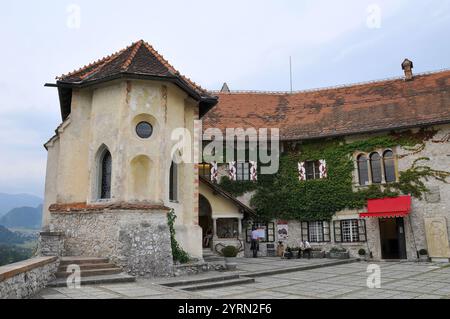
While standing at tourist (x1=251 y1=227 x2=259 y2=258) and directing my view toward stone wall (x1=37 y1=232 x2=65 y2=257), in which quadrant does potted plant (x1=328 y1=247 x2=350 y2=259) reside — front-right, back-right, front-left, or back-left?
back-left

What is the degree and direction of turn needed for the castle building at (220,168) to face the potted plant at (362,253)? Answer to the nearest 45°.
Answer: approximately 90° to its left

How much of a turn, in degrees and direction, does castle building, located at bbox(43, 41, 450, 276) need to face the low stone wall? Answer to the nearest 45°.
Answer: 0° — it already faces it

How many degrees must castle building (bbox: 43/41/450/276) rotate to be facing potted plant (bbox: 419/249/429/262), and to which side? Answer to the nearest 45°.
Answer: approximately 90° to its left

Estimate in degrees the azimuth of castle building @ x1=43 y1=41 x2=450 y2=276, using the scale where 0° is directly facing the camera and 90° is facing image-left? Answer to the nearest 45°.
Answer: approximately 0°
